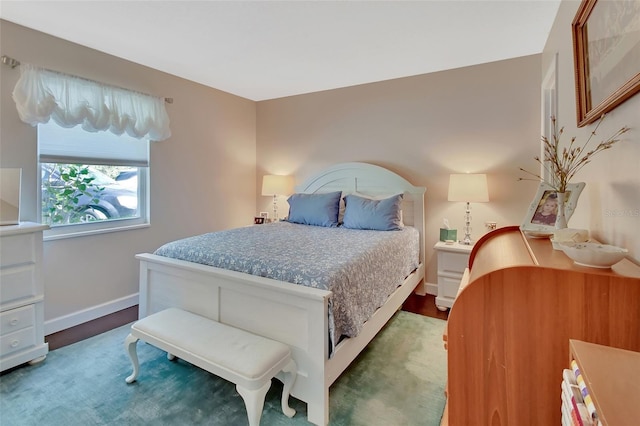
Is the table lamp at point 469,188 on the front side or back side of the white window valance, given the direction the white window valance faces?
on the front side

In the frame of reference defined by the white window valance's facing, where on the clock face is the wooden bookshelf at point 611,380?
The wooden bookshelf is roughly at 1 o'clock from the white window valance.

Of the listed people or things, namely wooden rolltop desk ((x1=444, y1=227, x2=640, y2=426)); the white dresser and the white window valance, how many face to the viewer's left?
1

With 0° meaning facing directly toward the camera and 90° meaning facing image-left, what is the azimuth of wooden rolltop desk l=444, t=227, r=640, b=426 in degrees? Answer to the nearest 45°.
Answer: approximately 90°

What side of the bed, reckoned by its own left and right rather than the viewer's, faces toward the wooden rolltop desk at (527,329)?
left

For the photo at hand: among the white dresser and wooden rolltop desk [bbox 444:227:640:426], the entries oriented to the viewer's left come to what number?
1

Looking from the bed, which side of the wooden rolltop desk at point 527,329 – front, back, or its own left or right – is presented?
front

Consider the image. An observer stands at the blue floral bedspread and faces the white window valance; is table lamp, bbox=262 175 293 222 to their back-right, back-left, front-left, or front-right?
front-right

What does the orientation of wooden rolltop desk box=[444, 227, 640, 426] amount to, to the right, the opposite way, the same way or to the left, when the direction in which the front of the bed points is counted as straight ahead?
to the right

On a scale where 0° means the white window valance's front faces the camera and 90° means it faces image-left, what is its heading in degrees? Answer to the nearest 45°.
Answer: approximately 315°

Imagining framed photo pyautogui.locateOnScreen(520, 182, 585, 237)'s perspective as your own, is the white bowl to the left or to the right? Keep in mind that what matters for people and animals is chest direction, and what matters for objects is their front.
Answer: on its left

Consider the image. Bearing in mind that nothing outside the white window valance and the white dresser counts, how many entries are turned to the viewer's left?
0

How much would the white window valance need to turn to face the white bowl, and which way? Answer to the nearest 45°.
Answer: approximately 45° to its right
